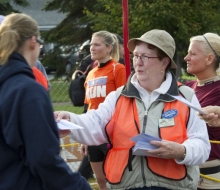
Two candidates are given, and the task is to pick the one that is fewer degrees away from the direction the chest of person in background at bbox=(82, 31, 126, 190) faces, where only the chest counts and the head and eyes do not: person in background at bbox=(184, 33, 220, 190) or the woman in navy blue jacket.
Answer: the woman in navy blue jacket

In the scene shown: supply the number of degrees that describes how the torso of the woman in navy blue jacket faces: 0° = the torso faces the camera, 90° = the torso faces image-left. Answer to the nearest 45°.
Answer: approximately 225°

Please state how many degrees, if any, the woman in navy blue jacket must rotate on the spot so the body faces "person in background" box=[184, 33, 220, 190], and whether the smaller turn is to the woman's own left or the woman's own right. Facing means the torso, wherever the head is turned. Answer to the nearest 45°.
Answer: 0° — they already face them

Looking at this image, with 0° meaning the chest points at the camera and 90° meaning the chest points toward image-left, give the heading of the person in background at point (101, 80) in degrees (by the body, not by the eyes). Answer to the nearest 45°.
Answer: approximately 45°

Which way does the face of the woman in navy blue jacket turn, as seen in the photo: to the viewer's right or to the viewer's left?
to the viewer's right

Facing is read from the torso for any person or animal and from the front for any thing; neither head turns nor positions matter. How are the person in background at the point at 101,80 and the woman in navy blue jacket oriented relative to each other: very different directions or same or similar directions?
very different directions

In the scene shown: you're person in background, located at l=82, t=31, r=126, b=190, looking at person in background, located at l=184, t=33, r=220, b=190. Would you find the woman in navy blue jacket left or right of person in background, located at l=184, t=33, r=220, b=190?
right

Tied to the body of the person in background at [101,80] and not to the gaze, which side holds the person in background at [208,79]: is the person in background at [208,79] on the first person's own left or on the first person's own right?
on the first person's own left
